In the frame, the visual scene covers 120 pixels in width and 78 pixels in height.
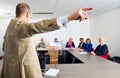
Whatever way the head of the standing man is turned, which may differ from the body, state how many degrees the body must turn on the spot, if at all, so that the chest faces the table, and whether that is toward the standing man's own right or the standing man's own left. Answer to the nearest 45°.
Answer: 0° — they already face it

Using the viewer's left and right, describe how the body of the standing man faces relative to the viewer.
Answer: facing away from the viewer and to the right of the viewer
